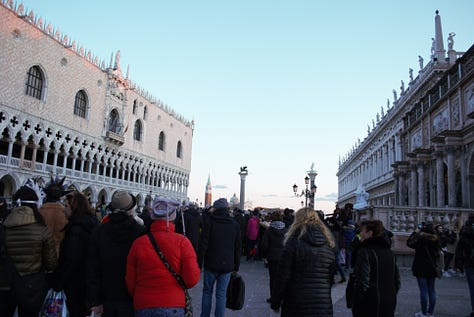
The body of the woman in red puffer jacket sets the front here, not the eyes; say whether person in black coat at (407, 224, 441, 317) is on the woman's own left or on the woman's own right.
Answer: on the woman's own right

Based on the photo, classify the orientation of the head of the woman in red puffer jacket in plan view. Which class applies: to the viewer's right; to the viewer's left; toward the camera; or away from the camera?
away from the camera

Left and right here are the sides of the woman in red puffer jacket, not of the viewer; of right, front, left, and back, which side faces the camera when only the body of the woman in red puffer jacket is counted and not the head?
back

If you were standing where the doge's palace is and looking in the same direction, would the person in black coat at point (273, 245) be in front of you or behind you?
in front

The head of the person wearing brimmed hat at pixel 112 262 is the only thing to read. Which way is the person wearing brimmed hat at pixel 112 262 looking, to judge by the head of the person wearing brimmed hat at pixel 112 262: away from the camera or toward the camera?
away from the camera

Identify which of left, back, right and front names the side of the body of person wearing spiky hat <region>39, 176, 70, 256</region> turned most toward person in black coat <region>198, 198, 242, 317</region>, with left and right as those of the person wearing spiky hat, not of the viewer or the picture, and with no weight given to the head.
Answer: right

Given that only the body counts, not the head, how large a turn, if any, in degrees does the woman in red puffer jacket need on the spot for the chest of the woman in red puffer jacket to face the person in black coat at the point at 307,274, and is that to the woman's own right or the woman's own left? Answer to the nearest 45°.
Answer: approximately 90° to the woman's own right

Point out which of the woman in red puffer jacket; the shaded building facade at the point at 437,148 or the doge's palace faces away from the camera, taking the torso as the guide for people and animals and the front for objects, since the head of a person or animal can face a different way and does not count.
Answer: the woman in red puffer jacket

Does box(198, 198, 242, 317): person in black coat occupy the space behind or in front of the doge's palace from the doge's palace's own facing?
in front

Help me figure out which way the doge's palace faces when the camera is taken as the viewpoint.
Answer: facing the viewer and to the right of the viewer

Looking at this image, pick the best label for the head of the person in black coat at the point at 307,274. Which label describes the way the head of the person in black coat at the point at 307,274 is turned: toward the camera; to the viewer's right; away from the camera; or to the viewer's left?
away from the camera

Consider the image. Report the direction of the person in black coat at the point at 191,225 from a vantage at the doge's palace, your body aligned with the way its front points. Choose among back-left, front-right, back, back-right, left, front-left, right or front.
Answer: front-right

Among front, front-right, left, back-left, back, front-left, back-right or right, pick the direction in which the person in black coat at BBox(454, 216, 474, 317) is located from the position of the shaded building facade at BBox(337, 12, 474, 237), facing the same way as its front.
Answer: front-left

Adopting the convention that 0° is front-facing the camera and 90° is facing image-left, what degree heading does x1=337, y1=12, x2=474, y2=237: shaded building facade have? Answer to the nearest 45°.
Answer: approximately 45°

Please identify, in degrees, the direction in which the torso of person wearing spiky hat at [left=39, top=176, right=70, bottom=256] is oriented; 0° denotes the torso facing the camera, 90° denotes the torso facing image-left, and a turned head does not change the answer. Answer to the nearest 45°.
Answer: approximately 180°

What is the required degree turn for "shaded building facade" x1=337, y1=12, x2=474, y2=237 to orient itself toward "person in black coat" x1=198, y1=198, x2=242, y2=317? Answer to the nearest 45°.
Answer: approximately 45° to its left

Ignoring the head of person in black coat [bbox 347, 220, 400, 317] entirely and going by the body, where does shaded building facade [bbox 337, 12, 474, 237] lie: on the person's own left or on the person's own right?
on the person's own right

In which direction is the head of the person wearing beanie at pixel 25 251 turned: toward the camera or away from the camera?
away from the camera

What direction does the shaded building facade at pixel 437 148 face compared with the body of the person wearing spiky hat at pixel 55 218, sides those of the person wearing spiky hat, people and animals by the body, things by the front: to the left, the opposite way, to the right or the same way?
to the left
